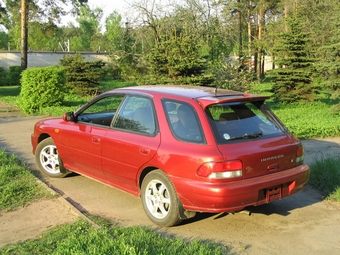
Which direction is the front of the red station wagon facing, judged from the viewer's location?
facing away from the viewer and to the left of the viewer

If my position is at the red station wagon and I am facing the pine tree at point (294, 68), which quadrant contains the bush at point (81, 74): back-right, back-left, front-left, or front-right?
front-left

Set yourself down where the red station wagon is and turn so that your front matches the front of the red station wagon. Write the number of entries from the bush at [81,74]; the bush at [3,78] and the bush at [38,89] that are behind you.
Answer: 0

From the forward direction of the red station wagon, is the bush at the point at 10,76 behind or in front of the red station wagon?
in front

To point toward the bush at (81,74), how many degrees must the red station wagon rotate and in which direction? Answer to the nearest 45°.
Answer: approximately 45° to its right

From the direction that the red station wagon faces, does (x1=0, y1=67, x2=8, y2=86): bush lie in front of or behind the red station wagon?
in front

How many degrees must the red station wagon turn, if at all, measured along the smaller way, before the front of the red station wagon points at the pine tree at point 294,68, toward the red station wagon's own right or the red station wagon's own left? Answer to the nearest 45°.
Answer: approximately 45° to the red station wagon's own right
